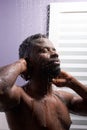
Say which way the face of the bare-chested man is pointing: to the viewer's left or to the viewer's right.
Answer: to the viewer's right

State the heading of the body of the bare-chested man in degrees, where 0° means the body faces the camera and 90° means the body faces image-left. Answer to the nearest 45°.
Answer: approximately 315°

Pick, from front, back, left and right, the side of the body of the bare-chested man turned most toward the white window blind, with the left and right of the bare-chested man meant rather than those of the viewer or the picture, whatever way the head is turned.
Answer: left
